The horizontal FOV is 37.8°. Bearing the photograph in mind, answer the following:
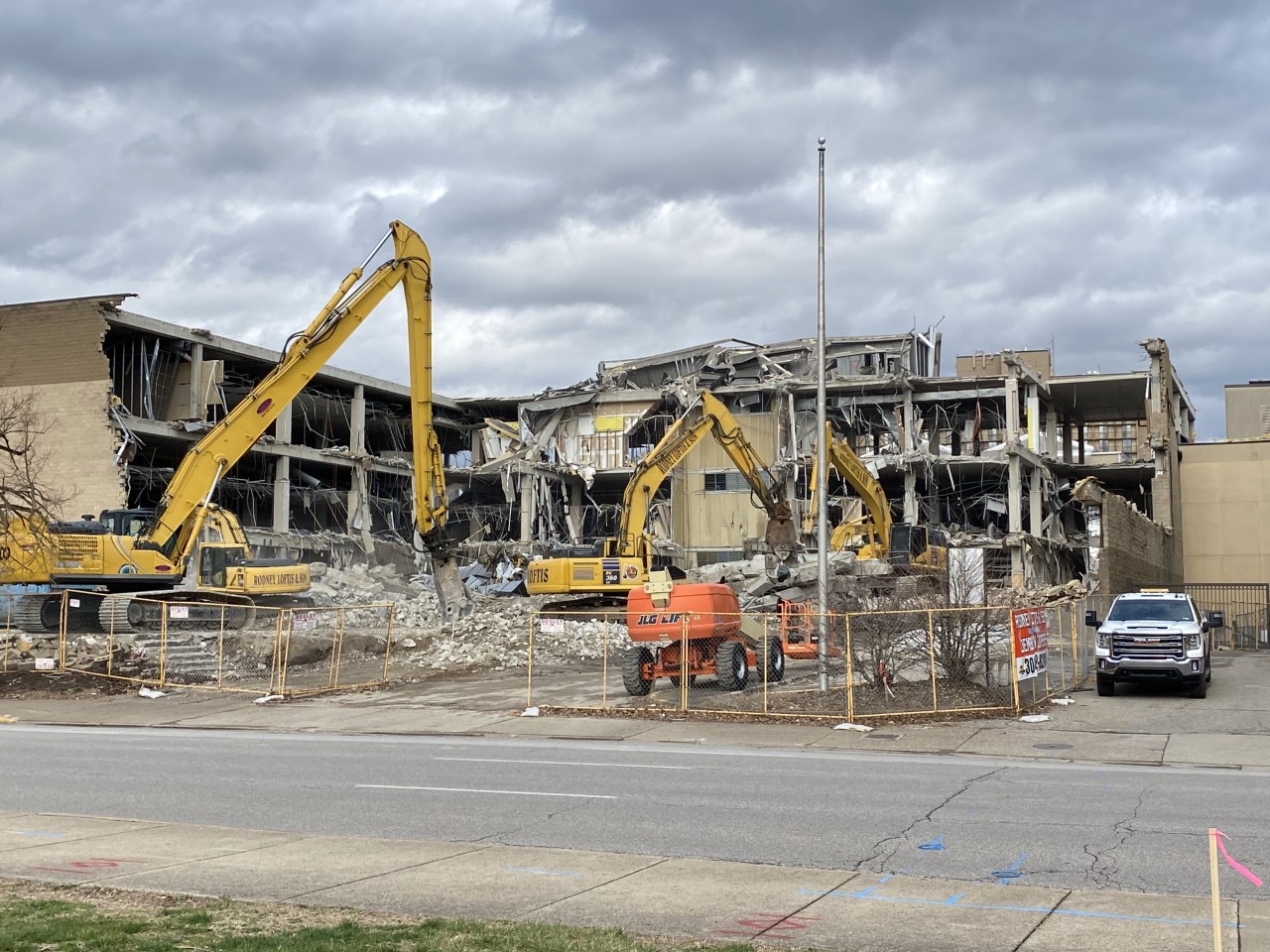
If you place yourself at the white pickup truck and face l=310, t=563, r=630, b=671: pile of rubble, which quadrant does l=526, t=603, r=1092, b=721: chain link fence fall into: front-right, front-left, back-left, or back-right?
front-left

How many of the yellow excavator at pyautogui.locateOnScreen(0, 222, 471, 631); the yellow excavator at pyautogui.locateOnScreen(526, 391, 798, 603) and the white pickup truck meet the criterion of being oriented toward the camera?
1

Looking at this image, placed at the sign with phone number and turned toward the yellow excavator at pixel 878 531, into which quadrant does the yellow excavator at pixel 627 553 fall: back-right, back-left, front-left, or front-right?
front-left

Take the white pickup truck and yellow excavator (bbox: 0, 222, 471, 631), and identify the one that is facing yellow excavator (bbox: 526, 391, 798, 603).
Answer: yellow excavator (bbox: 0, 222, 471, 631)

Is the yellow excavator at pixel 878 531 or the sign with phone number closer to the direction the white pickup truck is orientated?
the sign with phone number

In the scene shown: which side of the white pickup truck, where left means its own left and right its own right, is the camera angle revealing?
front

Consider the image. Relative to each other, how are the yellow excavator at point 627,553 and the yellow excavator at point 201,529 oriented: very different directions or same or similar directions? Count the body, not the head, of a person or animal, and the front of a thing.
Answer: same or similar directions

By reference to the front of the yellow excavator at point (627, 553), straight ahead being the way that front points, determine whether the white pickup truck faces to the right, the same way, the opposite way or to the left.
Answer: to the right

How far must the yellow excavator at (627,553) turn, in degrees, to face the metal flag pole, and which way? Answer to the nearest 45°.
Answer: approximately 90° to its right

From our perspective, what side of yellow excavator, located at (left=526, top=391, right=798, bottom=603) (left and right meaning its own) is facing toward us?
right

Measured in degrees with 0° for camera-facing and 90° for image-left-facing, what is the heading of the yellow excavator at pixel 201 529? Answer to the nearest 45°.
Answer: approximately 270°

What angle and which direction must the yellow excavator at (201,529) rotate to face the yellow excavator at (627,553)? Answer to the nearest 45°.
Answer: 0° — it already faces it
